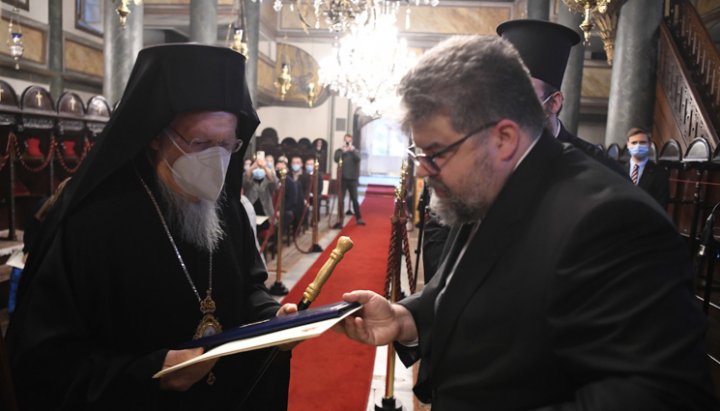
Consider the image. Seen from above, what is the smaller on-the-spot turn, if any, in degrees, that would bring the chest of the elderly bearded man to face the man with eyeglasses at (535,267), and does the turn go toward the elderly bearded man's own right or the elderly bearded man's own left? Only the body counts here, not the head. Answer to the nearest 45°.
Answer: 0° — they already face them

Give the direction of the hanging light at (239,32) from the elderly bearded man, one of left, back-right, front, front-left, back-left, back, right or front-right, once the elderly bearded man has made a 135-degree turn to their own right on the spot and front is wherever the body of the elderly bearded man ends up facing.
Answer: right

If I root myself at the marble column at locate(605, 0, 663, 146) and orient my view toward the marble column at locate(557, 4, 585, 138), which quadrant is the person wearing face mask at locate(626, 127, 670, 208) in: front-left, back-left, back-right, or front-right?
back-left

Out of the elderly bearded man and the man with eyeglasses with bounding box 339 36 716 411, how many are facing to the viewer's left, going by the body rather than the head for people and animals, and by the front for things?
1

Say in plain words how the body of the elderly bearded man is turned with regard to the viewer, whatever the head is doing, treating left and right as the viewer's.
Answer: facing the viewer and to the right of the viewer

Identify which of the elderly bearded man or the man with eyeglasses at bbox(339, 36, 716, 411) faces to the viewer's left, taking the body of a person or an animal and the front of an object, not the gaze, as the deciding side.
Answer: the man with eyeglasses

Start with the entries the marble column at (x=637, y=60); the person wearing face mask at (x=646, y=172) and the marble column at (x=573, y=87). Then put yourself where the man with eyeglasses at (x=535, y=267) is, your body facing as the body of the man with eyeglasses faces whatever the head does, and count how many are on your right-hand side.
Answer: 3

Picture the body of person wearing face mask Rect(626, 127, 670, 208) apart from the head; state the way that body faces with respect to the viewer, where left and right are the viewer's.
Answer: facing the viewer and to the left of the viewer

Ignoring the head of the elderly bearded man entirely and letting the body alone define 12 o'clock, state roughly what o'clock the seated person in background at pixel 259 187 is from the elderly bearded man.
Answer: The seated person in background is roughly at 8 o'clock from the elderly bearded man.

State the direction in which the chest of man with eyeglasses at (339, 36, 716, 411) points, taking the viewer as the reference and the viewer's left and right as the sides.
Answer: facing to the left of the viewer

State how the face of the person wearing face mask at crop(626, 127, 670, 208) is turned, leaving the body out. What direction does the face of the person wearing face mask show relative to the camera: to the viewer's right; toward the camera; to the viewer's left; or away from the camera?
toward the camera

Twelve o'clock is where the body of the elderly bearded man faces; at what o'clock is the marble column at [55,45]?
The marble column is roughly at 7 o'clock from the elderly bearded man.
